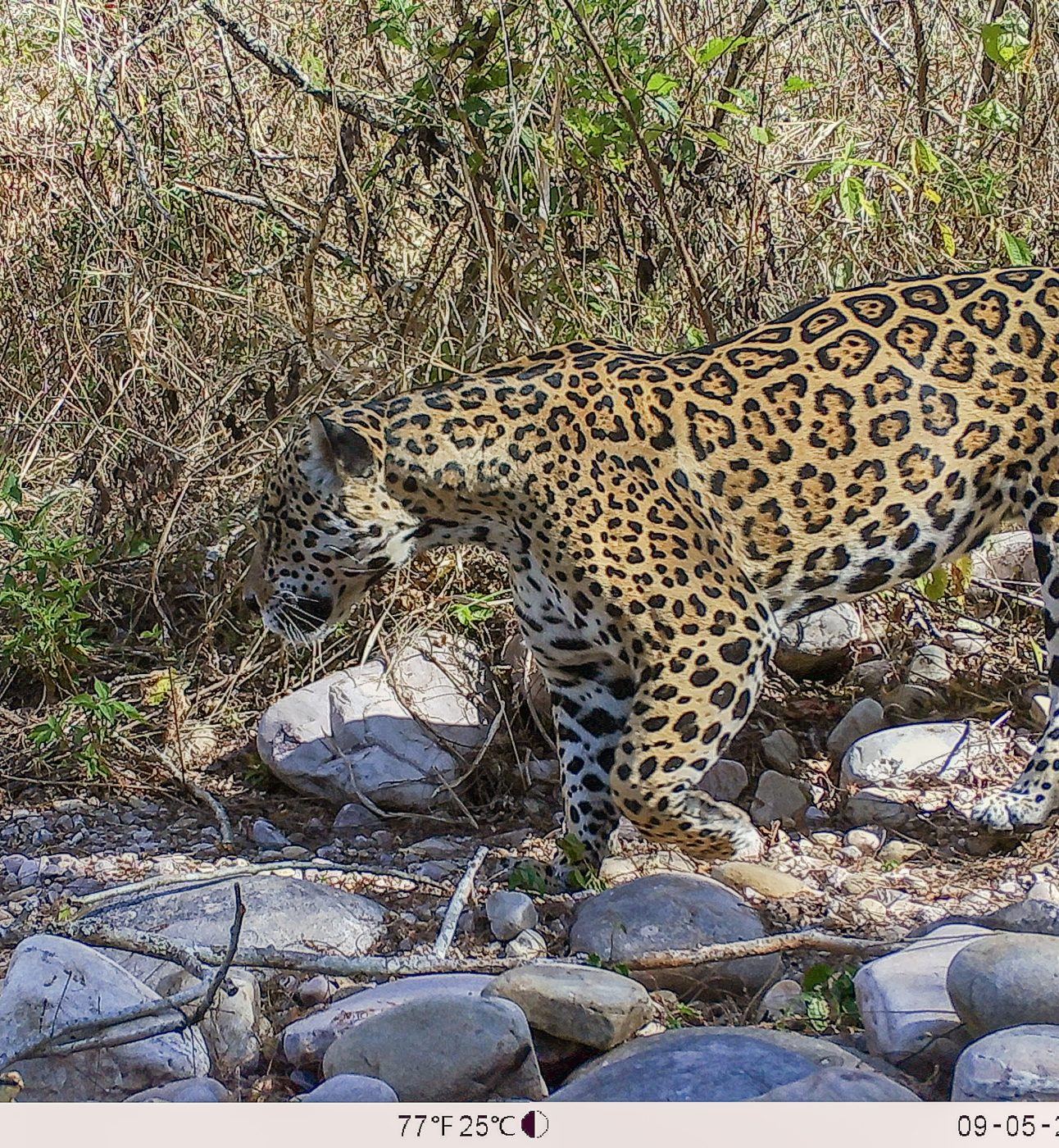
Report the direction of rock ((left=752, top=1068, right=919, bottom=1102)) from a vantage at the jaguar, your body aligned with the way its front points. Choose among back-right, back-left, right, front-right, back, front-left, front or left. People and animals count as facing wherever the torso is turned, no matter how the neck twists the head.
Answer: left

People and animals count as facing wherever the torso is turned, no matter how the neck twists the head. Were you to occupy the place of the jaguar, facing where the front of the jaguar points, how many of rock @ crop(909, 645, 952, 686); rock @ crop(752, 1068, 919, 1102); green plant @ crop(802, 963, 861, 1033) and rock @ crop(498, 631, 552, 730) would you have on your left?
2

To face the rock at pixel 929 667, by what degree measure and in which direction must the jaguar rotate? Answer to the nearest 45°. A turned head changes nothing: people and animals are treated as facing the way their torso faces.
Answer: approximately 135° to its right

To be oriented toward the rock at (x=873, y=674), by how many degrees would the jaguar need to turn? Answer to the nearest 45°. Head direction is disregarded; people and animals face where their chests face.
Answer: approximately 135° to its right

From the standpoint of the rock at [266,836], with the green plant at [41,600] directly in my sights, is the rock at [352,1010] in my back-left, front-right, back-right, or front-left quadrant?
back-left

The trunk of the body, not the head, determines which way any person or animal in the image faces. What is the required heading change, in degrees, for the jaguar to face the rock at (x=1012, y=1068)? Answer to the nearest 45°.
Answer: approximately 90° to its left

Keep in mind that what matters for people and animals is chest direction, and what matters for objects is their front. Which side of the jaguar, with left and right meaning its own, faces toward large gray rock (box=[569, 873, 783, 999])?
left

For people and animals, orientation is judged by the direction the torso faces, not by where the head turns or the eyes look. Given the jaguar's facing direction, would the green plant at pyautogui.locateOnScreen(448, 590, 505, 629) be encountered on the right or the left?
on its right

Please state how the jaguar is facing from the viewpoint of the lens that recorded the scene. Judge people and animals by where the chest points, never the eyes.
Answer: facing to the left of the viewer

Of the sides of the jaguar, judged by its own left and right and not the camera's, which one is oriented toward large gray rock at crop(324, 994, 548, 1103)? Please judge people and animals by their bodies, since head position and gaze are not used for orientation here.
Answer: left

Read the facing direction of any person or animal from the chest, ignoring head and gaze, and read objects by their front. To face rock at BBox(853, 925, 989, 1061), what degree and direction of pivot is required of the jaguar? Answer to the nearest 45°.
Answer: approximately 90° to its left
